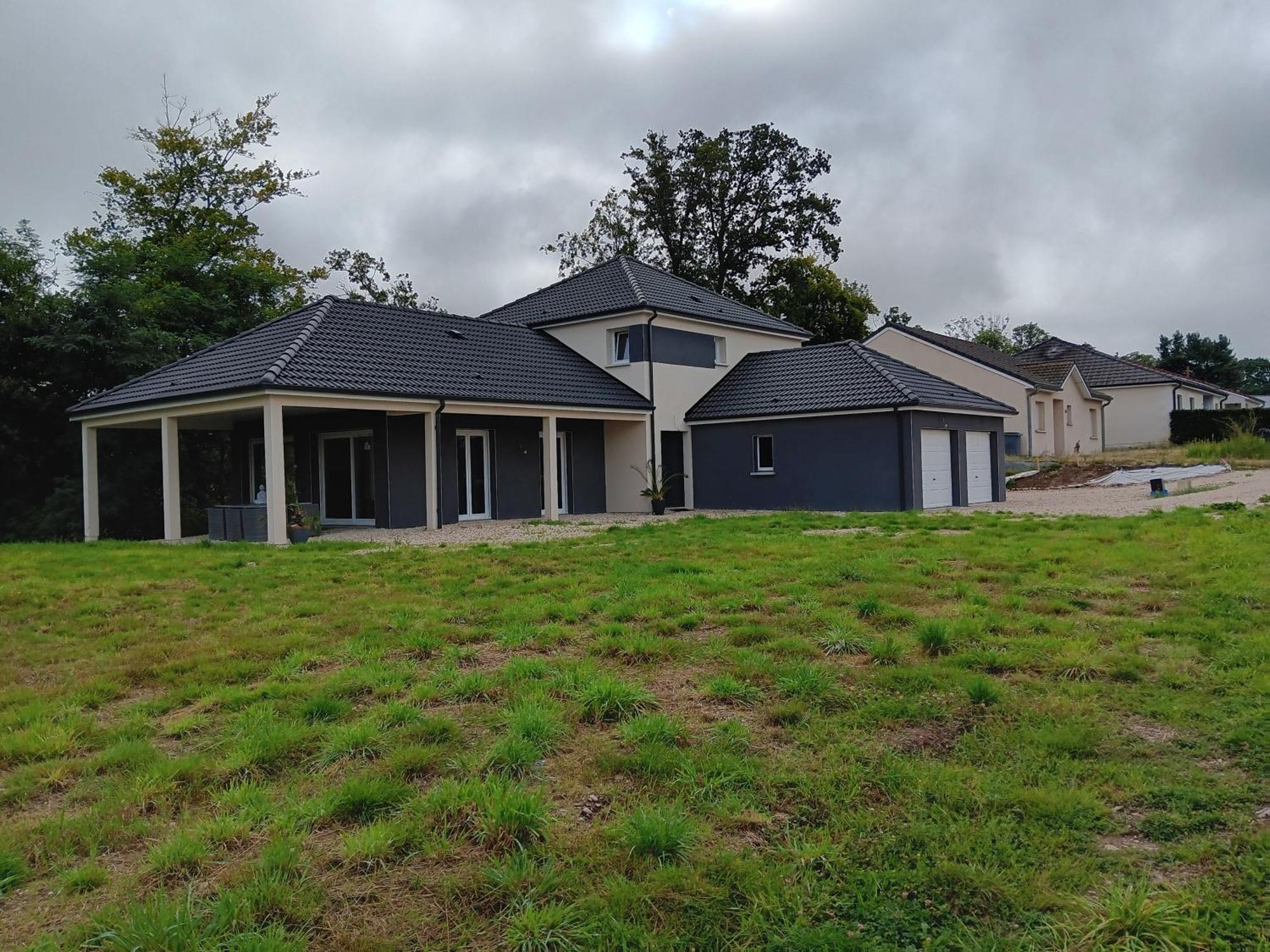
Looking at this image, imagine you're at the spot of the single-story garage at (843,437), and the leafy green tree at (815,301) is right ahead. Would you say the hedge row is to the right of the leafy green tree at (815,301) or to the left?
right

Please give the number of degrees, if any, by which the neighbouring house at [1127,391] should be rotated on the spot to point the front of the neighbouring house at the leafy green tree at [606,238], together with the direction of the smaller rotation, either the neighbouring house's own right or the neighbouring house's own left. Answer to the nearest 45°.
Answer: approximately 90° to the neighbouring house's own right

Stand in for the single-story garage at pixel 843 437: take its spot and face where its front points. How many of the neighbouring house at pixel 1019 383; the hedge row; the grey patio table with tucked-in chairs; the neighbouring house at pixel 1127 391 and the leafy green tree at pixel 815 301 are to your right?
1

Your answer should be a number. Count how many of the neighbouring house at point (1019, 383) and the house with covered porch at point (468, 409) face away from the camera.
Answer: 0

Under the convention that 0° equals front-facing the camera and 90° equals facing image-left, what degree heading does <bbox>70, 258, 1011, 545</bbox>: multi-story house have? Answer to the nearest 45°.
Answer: approximately 315°

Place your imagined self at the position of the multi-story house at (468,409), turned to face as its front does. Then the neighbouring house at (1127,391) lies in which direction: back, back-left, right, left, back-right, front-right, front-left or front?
left

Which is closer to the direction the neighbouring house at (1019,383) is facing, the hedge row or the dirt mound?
the dirt mound
